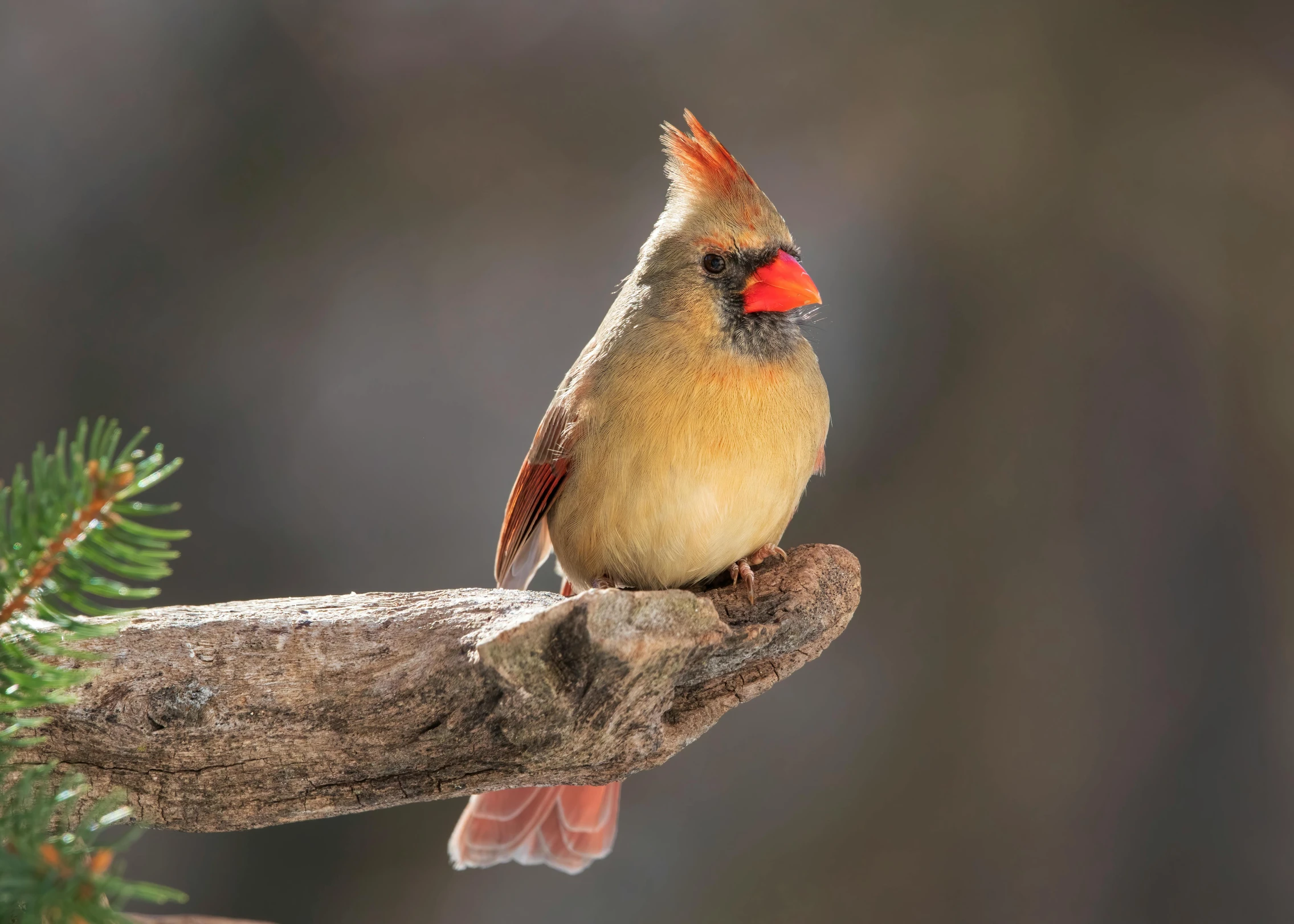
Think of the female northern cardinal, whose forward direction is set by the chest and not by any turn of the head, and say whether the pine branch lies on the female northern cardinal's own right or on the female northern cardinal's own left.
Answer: on the female northern cardinal's own right

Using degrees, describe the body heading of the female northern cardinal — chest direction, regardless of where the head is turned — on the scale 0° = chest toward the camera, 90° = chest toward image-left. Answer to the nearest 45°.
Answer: approximately 315°
